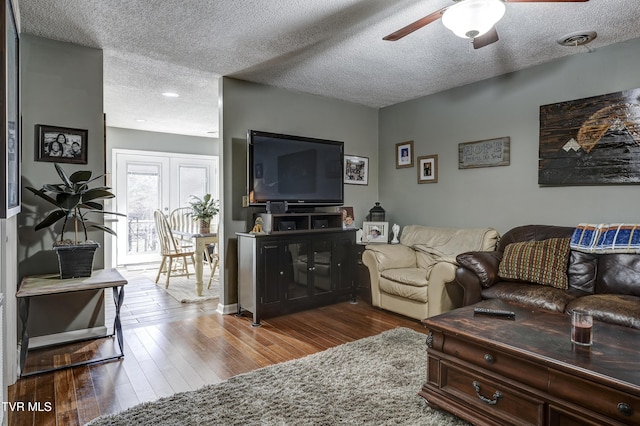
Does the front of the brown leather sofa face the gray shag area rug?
yes

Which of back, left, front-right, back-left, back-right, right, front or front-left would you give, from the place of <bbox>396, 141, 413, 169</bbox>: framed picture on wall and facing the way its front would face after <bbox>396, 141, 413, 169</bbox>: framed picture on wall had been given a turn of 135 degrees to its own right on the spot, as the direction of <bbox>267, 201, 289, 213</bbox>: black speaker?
back-left

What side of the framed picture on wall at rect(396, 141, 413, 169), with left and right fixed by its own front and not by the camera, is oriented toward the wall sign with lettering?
left

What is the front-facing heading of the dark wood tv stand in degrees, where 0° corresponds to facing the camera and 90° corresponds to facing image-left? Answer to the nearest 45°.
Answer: approximately 315°

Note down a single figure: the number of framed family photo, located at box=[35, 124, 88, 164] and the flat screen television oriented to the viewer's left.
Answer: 0

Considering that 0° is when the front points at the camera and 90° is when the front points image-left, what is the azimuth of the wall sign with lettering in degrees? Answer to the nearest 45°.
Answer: approximately 45°

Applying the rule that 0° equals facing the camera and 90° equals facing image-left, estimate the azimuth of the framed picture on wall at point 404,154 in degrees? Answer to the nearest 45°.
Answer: approximately 45°

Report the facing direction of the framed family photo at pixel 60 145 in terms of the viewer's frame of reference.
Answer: facing the viewer and to the right of the viewer

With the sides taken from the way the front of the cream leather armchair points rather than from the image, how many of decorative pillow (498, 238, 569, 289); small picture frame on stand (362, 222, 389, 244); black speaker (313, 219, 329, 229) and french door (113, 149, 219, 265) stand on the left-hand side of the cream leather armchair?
1

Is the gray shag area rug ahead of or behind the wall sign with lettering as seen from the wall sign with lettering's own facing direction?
ahead

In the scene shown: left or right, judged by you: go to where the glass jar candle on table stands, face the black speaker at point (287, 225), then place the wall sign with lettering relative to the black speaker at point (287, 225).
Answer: right
